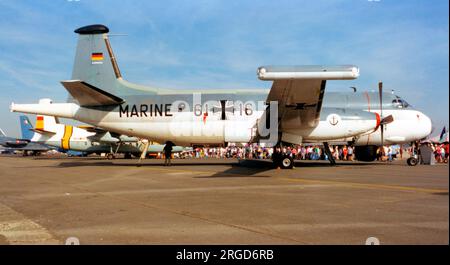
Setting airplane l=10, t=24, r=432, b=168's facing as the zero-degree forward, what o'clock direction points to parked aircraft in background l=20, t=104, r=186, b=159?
The parked aircraft in background is roughly at 8 o'clock from the airplane.

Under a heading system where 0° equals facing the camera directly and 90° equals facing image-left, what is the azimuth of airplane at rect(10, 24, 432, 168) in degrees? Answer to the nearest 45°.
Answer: approximately 270°
